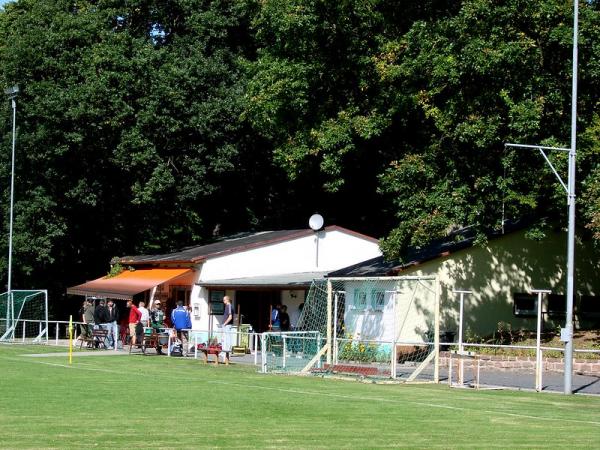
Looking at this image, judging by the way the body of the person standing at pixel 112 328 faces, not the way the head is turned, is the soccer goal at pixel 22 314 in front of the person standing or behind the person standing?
behind

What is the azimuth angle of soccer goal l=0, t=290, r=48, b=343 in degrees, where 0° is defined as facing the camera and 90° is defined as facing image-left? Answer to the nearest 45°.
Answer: approximately 315°

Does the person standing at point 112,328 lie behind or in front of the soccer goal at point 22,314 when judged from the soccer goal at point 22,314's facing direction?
in front
